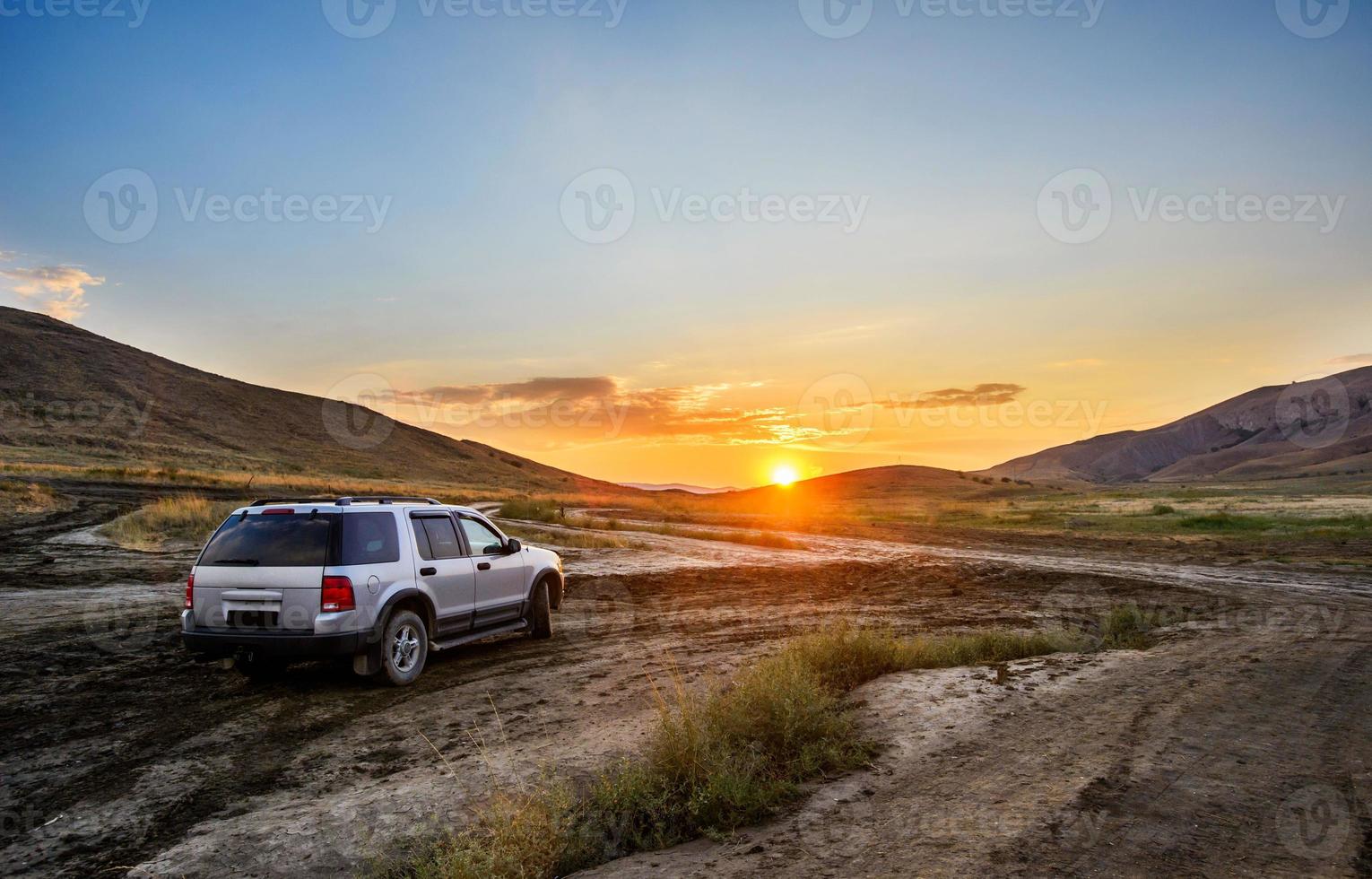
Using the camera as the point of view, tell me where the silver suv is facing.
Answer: facing away from the viewer and to the right of the viewer

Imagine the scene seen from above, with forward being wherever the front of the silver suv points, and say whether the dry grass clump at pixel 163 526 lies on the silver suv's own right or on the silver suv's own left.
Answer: on the silver suv's own left

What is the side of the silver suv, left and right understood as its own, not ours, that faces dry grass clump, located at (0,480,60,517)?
left
